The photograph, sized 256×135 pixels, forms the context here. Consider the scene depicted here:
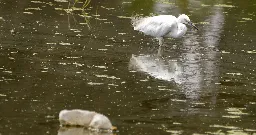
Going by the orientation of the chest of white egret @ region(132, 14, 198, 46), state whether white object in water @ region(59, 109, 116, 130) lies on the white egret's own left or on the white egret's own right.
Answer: on the white egret's own right

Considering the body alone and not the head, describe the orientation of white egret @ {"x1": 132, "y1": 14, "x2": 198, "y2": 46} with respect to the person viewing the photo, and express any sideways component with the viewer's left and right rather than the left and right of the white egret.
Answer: facing to the right of the viewer
